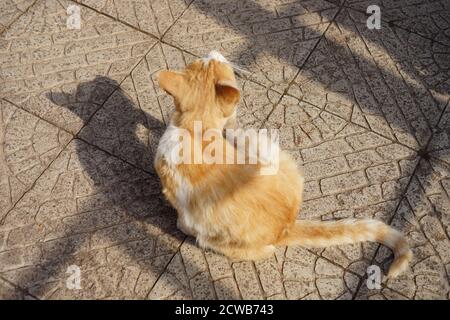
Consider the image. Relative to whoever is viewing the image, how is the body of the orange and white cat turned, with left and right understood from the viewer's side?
facing away from the viewer and to the left of the viewer
